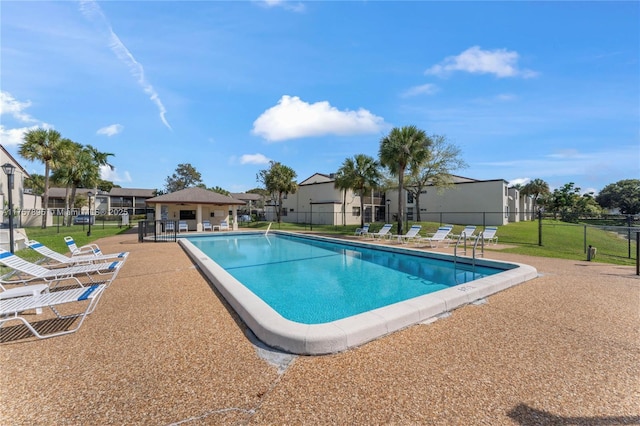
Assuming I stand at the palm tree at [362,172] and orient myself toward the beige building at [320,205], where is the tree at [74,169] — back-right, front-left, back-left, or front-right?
front-left

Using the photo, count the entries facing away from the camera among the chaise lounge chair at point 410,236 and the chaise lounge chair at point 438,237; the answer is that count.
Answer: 0

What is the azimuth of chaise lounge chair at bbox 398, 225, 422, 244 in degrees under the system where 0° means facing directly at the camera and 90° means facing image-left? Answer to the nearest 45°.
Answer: approximately 45°

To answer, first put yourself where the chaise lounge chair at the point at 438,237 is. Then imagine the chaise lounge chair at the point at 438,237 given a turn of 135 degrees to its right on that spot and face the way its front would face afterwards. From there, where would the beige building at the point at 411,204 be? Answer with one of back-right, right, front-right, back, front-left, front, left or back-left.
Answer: front

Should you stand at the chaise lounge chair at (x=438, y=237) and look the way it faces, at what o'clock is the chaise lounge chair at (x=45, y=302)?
the chaise lounge chair at (x=45, y=302) is roughly at 11 o'clock from the chaise lounge chair at (x=438, y=237).

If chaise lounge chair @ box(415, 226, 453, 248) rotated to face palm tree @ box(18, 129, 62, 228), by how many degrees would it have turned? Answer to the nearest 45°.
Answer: approximately 45° to its right

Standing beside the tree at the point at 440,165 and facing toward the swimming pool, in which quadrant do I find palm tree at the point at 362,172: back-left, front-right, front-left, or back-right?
front-right

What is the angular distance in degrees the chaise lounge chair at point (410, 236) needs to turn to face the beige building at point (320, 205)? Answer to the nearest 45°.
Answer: approximately 90° to its right

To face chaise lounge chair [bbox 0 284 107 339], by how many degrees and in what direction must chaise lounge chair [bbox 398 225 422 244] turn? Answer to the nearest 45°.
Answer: approximately 45° to its left

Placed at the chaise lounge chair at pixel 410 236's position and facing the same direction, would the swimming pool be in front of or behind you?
in front

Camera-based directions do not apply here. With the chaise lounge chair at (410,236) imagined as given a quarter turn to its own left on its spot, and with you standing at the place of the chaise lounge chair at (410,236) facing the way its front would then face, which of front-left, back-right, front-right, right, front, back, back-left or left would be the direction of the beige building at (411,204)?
back-left

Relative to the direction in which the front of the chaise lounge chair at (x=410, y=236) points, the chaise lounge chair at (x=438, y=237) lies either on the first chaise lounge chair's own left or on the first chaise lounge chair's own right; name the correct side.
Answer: on the first chaise lounge chair's own left
